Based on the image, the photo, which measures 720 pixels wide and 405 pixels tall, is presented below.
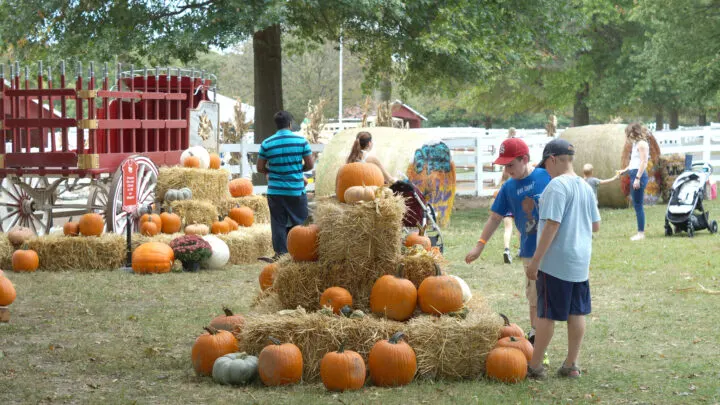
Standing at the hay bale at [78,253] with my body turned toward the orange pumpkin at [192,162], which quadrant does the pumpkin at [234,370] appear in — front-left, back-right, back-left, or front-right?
back-right

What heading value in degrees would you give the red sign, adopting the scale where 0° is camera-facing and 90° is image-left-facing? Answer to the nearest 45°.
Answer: approximately 0°

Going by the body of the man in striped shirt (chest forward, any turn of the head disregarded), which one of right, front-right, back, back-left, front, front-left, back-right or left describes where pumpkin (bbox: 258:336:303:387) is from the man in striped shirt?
back

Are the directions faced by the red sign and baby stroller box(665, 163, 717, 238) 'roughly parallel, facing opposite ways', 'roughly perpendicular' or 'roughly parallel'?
roughly perpendicular

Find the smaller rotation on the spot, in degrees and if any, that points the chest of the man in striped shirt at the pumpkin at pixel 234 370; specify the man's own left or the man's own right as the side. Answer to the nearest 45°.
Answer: approximately 180°

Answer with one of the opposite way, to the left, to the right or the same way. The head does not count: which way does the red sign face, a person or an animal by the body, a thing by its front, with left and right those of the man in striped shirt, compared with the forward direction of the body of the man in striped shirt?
the opposite way

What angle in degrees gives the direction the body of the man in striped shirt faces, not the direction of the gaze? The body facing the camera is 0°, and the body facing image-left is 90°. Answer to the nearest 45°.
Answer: approximately 180°

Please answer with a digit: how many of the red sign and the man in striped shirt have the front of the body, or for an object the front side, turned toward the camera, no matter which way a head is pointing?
1

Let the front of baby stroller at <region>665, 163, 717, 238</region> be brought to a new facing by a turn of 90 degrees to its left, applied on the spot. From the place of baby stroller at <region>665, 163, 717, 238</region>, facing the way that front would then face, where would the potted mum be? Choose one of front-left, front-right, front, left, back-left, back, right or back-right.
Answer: right

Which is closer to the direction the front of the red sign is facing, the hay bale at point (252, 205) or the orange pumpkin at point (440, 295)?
the orange pumpkin

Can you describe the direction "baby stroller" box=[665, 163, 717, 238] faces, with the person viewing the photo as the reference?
facing the viewer and to the left of the viewer

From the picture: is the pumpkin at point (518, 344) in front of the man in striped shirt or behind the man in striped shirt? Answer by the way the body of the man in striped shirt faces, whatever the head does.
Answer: behind

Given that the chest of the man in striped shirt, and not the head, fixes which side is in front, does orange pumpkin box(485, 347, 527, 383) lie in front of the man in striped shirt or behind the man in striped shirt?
behind
